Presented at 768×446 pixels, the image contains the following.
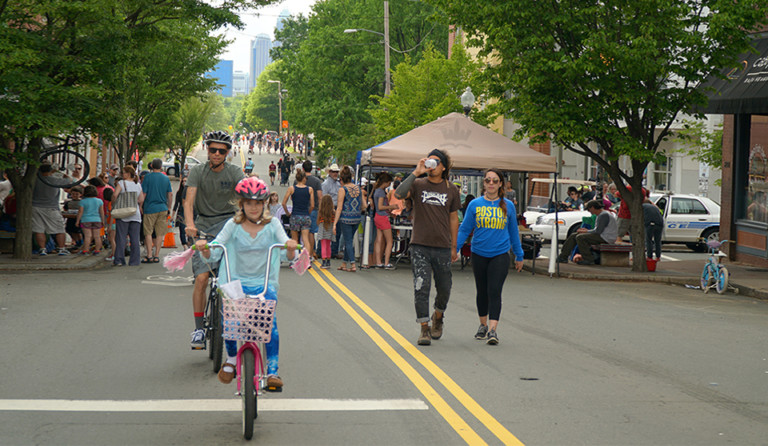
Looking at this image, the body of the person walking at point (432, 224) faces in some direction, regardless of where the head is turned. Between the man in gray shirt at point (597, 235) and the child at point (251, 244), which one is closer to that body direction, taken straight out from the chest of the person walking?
the child

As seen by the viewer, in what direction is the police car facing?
to the viewer's left

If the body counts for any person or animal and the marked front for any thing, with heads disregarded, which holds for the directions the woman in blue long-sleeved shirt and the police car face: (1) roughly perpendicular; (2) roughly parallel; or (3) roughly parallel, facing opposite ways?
roughly perpendicular

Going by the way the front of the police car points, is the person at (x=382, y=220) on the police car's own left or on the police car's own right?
on the police car's own left

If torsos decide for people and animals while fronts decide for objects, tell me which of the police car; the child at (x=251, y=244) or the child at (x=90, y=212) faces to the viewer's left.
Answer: the police car

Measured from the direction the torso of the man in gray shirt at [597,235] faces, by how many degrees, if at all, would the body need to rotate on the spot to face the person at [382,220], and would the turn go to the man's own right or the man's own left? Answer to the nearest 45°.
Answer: approximately 45° to the man's own left

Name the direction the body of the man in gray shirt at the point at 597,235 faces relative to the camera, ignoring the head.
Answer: to the viewer's left
